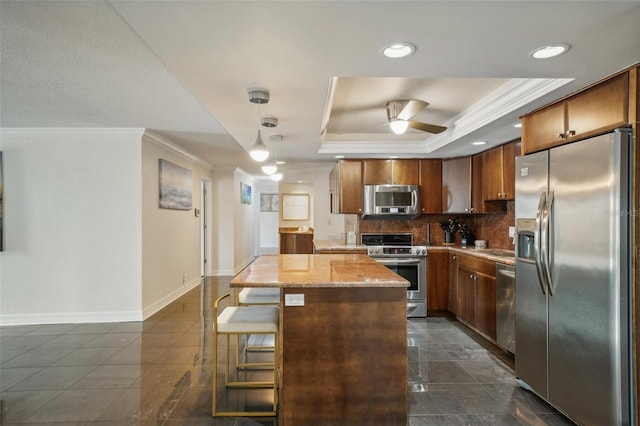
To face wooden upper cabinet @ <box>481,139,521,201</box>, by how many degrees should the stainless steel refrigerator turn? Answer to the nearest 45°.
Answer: approximately 135° to its right

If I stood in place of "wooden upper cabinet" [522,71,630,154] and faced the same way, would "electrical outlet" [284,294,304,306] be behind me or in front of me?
in front

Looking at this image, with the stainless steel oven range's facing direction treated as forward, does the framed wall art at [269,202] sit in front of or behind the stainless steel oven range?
behind

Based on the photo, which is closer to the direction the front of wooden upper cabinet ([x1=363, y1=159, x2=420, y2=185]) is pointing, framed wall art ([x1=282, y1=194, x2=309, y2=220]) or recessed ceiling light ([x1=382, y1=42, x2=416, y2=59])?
the recessed ceiling light

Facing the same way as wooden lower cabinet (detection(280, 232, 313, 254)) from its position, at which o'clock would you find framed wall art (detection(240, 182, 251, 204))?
The framed wall art is roughly at 3 o'clock from the wooden lower cabinet.

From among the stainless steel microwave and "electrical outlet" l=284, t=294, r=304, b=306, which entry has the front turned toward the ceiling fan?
the stainless steel microwave

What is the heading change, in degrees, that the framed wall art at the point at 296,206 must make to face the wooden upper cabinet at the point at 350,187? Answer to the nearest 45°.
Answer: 0° — it already faces it

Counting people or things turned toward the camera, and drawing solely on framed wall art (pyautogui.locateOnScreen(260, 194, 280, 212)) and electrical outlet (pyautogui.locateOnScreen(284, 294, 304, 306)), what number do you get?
2

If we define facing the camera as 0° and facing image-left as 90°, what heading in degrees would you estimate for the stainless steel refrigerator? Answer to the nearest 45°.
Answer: approximately 45°
